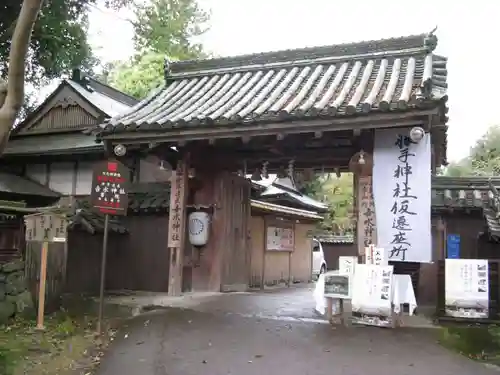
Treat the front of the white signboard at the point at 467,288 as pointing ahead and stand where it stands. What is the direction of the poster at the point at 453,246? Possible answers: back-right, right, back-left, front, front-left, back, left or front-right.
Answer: back

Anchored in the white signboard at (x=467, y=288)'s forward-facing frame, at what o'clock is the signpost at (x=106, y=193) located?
The signpost is roughly at 2 o'clock from the white signboard.

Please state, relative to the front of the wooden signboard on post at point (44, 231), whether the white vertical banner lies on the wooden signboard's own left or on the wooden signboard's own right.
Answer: on the wooden signboard's own left

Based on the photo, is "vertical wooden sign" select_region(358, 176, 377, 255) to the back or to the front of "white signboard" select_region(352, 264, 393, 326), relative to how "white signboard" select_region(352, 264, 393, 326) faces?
to the back
